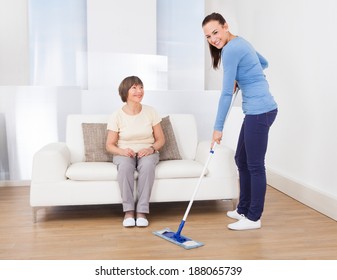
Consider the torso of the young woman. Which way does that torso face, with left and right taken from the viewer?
facing to the left of the viewer

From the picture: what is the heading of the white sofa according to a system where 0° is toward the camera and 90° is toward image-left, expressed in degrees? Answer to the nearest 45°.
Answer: approximately 0°

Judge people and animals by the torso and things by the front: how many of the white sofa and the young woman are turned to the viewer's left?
1

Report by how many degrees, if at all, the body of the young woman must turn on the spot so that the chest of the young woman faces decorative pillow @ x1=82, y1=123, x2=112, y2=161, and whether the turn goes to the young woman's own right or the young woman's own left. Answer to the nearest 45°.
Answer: approximately 45° to the young woman's own right
